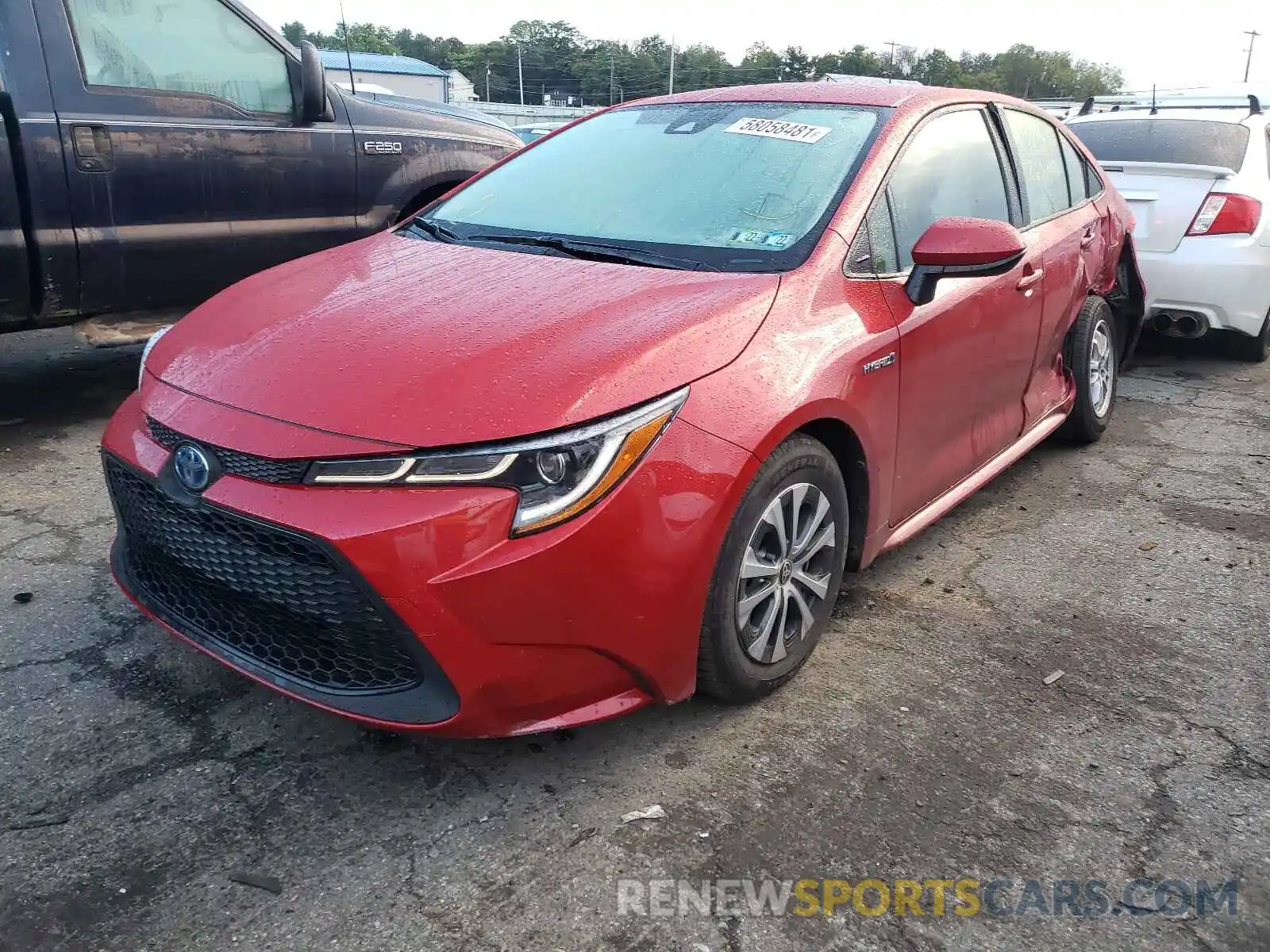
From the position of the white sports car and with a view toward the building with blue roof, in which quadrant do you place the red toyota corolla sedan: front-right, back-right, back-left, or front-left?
back-left

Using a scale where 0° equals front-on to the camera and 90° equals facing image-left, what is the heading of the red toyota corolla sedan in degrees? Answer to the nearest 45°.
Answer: approximately 45°

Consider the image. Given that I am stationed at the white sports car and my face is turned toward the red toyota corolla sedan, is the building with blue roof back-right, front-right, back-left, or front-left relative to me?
back-right

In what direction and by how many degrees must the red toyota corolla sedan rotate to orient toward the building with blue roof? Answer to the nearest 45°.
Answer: approximately 135° to its right

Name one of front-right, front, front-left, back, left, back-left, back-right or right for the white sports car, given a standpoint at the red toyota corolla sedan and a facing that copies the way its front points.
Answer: back

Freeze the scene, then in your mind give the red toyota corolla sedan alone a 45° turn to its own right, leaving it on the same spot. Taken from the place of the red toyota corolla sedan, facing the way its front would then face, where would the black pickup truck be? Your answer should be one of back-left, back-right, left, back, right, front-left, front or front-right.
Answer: front-right
